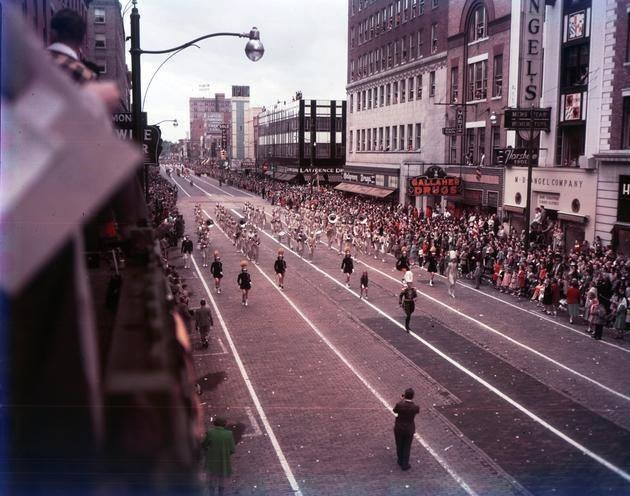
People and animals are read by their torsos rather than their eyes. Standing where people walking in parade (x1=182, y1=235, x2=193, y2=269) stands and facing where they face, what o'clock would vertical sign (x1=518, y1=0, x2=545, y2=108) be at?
The vertical sign is roughly at 9 o'clock from the people walking in parade.

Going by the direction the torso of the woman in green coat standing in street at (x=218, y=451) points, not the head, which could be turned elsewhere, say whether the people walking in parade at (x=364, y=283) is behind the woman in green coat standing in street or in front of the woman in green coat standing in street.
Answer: in front

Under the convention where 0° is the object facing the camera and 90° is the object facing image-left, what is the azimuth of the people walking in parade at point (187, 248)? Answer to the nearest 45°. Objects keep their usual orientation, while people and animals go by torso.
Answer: approximately 0°

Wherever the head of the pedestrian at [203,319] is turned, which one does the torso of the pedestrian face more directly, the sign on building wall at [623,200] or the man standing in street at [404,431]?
the sign on building wall

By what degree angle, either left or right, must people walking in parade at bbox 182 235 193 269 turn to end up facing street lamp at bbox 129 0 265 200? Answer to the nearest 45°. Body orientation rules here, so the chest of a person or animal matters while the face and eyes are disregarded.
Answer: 0° — they already face it

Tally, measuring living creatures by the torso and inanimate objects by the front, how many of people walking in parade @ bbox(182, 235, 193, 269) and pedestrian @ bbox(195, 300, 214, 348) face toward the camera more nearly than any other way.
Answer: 1

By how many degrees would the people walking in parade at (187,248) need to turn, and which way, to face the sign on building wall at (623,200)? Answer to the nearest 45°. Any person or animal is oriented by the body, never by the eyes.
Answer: approximately 45° to their left

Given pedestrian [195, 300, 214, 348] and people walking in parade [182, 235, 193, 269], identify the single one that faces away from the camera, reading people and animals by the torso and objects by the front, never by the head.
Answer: the pedestrian

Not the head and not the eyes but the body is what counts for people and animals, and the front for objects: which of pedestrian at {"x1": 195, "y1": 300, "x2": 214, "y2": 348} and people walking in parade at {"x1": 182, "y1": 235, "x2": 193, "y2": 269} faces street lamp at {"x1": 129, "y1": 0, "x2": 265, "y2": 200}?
the people walking in parade

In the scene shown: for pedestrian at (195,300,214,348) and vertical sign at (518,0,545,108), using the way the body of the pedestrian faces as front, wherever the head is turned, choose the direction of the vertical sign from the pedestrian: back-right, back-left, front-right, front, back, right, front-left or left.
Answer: front-right

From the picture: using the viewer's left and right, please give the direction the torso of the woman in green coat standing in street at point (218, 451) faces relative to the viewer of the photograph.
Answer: facing away from the viewer

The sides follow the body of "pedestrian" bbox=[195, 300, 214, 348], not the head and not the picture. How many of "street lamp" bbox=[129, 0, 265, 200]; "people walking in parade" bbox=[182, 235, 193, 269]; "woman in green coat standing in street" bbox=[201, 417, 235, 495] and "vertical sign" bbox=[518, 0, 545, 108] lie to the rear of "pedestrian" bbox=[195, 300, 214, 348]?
2

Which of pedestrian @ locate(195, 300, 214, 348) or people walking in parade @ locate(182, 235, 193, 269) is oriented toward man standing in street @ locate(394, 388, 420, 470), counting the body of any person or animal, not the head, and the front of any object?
the people walking in parade

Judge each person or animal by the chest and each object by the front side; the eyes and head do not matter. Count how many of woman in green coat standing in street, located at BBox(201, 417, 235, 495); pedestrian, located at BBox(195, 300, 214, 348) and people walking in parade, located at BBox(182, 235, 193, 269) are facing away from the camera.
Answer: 2

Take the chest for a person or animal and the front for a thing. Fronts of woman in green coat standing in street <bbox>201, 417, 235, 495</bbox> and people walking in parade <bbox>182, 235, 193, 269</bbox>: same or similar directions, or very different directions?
very different directions

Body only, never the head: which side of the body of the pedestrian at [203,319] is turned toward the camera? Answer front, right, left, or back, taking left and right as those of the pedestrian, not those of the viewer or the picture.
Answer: back

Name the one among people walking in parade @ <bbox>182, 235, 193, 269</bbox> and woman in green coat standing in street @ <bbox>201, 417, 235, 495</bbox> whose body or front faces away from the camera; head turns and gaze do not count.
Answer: the woman in green coat standing in street
